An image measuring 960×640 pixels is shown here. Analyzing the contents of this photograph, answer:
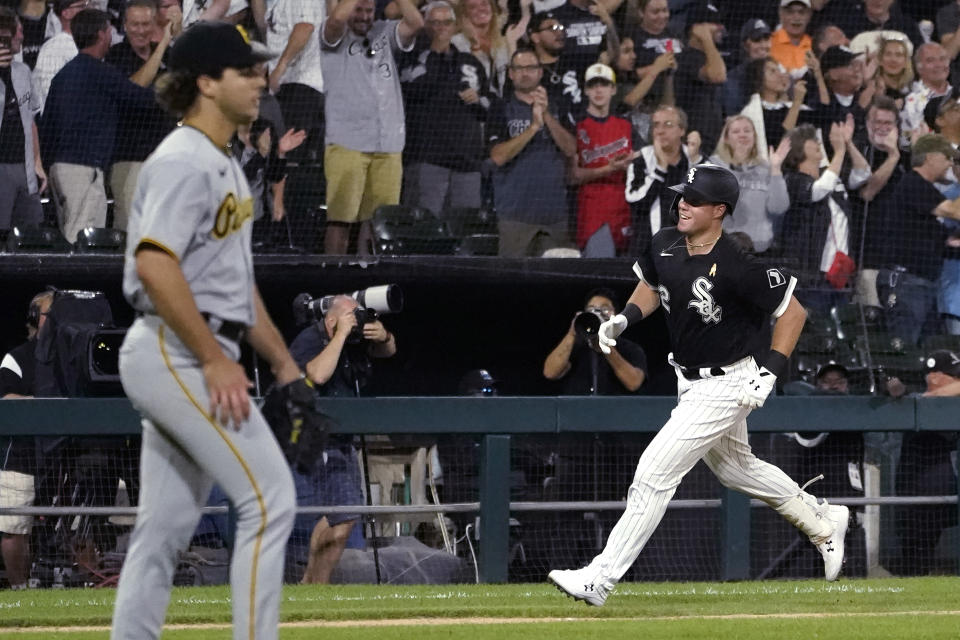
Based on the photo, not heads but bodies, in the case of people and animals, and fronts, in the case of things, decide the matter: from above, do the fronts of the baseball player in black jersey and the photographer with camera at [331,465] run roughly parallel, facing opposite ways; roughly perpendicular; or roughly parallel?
roughly perpendicular

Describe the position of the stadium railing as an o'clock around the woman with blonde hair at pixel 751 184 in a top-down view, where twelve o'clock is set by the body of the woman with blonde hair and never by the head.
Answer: The stadium railing is roughly at 1 o'clock from the woman with blonde hair.

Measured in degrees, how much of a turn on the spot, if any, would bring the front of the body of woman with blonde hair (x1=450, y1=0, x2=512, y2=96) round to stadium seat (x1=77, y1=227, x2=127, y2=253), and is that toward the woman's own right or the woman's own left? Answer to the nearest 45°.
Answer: approximately 45° to the woman's own right

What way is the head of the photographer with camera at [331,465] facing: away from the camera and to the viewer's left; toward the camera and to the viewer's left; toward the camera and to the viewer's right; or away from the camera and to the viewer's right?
toward the camera and to the viewer's right

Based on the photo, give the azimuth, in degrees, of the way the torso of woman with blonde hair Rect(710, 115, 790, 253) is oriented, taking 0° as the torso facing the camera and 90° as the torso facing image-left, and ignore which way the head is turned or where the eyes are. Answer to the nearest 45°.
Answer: approximately 0°

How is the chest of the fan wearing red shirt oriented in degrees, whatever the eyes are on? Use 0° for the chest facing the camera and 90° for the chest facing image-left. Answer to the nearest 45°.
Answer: approximately 0°

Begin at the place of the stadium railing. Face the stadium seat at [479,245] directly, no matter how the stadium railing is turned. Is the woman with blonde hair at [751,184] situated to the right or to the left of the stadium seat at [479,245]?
right
